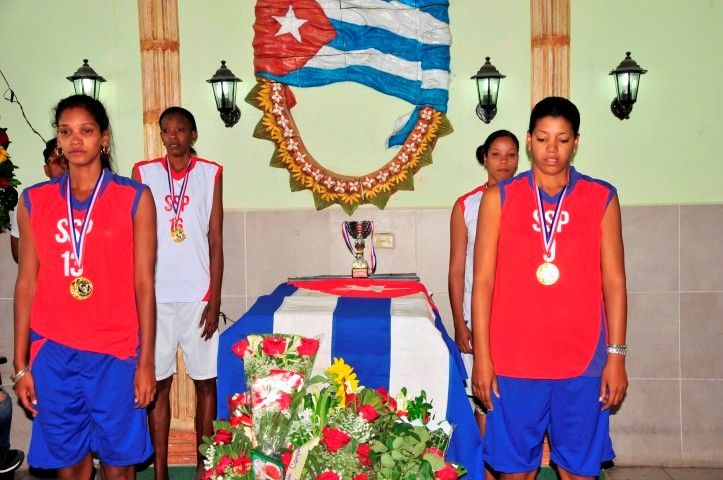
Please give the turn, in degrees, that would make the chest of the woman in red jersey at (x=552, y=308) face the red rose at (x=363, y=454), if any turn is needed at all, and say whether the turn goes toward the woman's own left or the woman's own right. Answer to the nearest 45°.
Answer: approximately 45° to the woman's own right

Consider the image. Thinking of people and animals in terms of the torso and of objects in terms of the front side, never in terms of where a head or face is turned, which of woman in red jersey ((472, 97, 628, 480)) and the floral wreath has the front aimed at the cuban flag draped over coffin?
the floral wreath

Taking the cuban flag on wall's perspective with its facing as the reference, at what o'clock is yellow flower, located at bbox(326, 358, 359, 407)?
The yellow flower is roughly at 12 o'clock from the cuban flag on wall.

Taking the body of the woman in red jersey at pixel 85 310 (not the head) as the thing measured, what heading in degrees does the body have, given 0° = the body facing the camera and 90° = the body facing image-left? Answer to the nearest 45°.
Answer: approximately 0°

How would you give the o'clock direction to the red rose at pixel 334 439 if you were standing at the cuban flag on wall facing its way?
The red rose is roughly at 12 o'clock from the cuban flag on wall.

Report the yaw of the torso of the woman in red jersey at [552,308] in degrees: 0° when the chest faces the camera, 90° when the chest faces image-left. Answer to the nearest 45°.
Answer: approximately 0°

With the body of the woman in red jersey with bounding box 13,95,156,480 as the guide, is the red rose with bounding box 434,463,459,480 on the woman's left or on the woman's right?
on the woman's left

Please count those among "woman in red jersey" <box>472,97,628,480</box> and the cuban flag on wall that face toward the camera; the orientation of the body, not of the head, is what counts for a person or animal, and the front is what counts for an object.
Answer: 2

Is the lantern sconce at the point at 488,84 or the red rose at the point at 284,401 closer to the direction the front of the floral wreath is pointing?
the red rose
